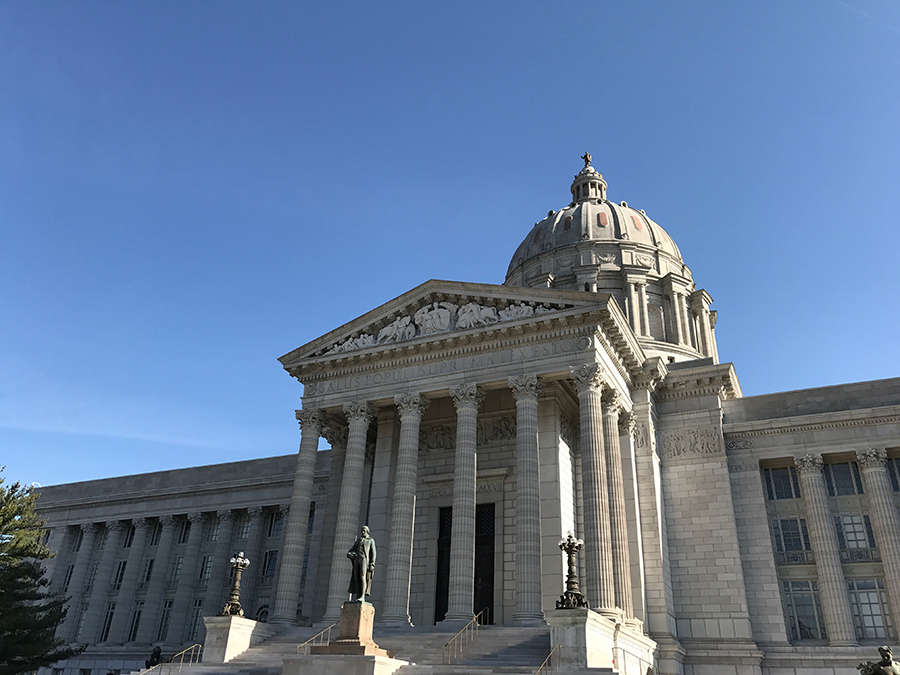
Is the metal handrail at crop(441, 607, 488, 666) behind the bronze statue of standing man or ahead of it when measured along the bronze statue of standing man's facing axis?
behind

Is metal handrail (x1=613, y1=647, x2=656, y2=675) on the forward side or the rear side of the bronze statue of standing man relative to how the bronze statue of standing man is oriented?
on the rear side

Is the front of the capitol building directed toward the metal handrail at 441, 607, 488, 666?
yes

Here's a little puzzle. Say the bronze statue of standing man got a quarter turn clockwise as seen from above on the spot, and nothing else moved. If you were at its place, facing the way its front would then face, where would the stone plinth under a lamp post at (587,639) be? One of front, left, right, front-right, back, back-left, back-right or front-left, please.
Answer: back-right

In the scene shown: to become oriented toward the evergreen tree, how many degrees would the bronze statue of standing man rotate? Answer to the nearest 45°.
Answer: approximately 90° to its right

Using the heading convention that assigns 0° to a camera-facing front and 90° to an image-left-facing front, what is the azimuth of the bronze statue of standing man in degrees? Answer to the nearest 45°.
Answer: approximately 45°

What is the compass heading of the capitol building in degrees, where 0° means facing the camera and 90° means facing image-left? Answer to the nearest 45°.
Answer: approximately 45°

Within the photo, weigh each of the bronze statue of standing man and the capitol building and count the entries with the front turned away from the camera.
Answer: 0

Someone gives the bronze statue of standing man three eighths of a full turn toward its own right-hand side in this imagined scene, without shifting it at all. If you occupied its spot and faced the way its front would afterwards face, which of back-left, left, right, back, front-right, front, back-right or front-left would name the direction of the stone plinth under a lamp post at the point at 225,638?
front-left

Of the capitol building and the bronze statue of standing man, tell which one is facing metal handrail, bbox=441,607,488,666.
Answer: the capitol building
